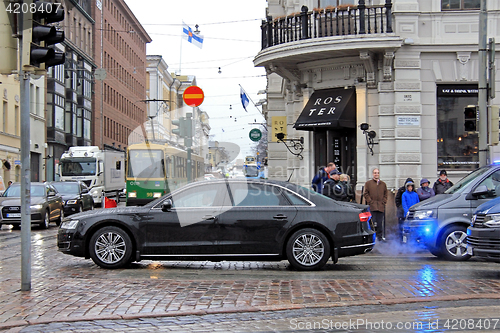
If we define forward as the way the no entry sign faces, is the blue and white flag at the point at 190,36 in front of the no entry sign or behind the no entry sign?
behind

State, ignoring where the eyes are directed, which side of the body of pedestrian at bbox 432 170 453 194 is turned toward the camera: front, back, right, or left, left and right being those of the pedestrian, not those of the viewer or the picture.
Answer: front

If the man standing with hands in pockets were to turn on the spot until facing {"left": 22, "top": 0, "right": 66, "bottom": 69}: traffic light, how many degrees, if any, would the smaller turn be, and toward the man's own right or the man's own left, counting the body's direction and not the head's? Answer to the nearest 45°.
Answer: approximately 45° to the man's own right

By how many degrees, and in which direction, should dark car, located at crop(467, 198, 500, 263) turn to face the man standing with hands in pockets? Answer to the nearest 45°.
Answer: approximately 90° to its right

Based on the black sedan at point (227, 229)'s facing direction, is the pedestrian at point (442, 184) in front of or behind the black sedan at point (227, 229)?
behind

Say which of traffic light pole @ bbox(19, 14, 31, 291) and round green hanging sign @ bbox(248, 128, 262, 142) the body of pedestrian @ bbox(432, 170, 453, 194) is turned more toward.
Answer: the traffic light pole

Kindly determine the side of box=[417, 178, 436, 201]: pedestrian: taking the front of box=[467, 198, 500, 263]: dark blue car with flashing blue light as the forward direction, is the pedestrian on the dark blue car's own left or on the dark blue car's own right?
on the dark blue car's own right

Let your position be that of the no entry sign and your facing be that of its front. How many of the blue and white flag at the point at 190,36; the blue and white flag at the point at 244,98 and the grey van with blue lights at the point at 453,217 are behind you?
2

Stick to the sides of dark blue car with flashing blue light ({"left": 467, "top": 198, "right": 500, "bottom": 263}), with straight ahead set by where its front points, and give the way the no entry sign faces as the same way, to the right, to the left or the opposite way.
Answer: to the left

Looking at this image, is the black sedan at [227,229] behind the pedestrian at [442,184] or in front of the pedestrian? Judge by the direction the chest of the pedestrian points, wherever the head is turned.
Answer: in front

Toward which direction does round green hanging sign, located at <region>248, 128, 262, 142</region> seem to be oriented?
toward the camera

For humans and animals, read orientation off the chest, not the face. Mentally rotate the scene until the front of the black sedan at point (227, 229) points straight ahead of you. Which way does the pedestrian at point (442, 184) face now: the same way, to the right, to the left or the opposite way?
to the left

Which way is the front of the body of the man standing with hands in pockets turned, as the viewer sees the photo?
toward the camera

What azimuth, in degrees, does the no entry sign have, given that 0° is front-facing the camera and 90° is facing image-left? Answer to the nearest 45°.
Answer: approximately 0°

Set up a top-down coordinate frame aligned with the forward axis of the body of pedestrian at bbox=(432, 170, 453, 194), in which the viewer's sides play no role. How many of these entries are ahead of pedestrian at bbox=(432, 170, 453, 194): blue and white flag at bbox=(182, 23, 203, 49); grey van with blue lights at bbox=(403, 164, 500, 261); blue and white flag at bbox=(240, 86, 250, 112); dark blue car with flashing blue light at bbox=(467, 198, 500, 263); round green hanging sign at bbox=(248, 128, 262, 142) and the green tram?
2

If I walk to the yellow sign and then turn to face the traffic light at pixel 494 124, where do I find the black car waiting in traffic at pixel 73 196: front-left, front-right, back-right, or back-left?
back-right
